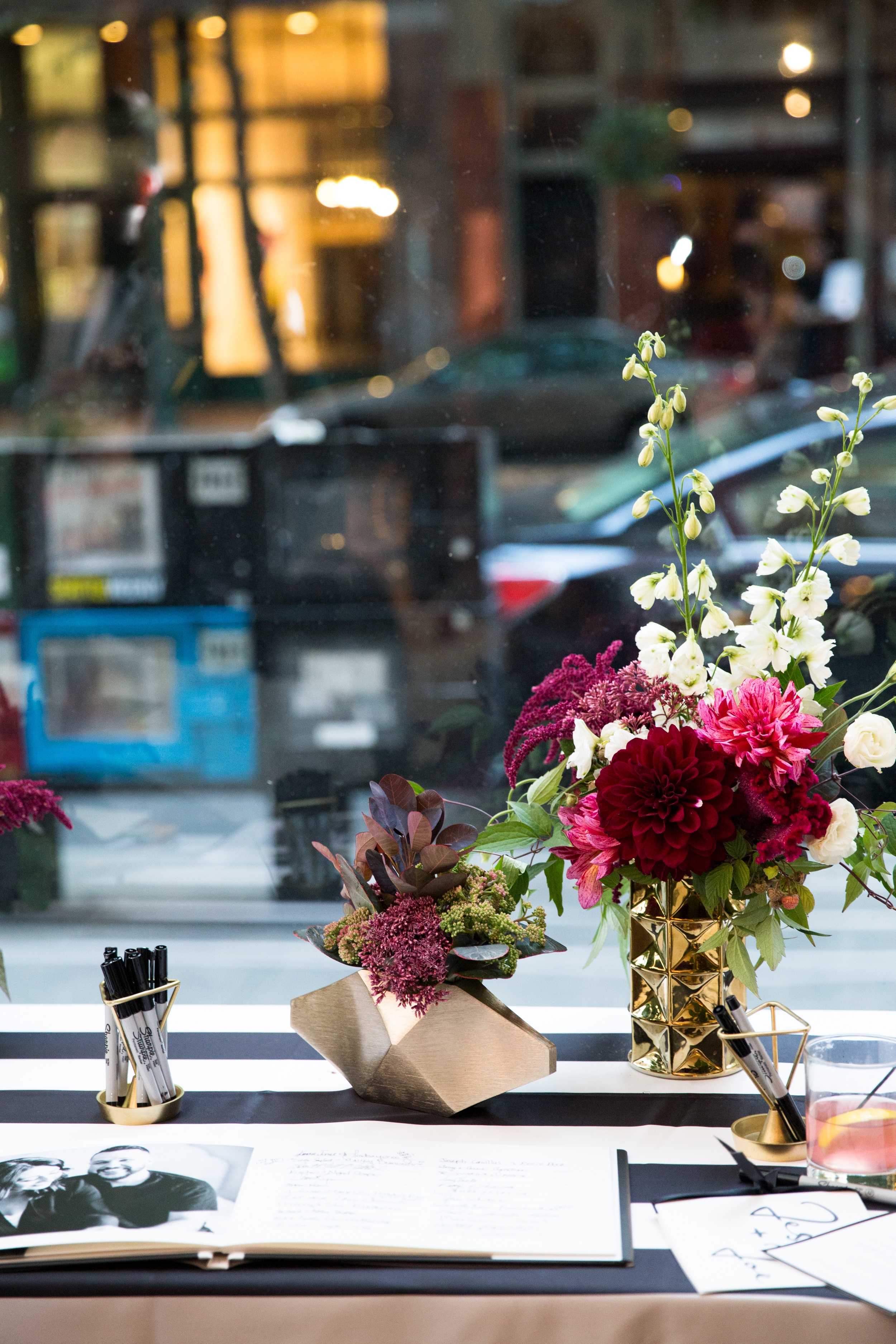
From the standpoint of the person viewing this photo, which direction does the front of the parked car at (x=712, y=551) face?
facing to the right of the viewer

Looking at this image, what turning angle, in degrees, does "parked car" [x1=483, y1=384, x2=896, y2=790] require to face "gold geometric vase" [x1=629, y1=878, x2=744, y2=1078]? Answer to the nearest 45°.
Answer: approximately 90° to its right

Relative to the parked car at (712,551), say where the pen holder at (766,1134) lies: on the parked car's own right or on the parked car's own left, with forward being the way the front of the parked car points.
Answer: on the parked car's own right

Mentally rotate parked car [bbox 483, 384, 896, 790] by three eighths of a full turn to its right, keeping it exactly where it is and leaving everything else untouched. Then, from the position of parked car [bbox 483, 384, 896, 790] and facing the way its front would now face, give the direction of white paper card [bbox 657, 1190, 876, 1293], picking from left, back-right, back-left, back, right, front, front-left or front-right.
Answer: front-left
